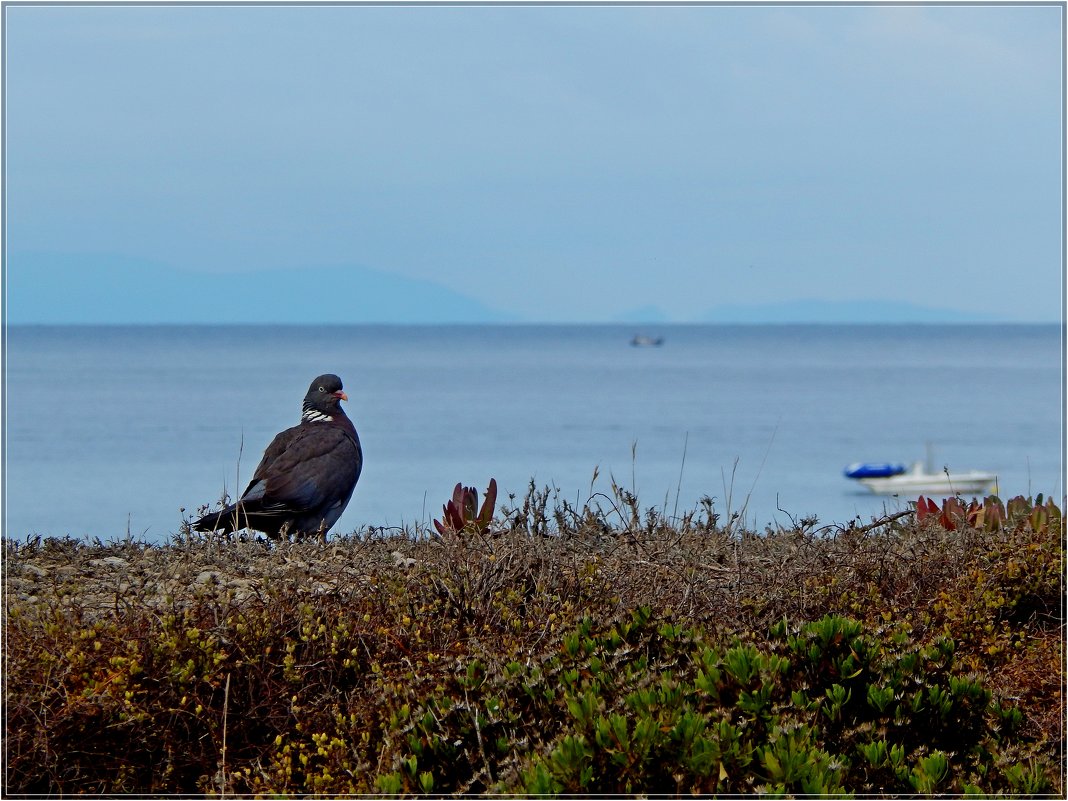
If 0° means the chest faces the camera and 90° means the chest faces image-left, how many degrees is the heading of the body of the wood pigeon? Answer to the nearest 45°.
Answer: approximately 270°

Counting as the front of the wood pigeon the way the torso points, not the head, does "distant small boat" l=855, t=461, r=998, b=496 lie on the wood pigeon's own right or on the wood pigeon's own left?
on the wood pigeon's own left
